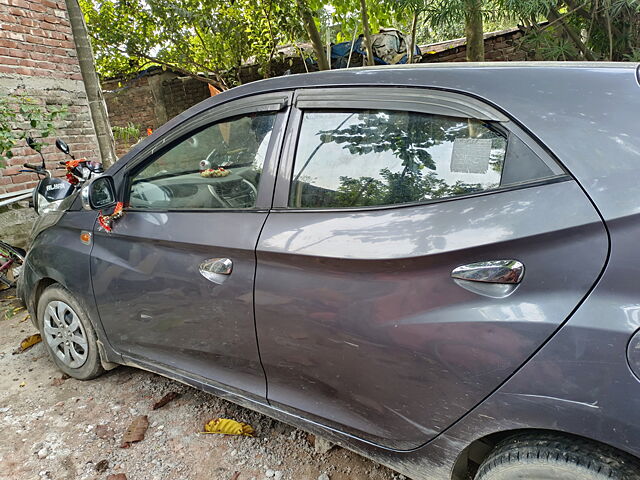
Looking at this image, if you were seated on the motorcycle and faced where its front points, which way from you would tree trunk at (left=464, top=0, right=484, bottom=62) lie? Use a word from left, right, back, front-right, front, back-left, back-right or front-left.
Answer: back-left

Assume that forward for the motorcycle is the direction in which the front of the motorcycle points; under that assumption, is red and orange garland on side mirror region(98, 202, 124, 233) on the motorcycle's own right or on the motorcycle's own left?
on the motorcycle's own left

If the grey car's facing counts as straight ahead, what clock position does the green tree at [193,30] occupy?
The green tree is roughly at 1 o'clock from the grey car.

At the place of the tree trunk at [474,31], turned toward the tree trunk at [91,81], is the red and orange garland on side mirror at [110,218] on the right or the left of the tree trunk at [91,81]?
left

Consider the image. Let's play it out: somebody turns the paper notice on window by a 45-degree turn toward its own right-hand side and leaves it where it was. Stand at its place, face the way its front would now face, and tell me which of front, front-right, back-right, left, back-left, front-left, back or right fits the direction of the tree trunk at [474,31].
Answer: back-right

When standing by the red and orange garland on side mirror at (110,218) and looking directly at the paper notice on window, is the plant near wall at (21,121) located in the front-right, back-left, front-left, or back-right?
back-left

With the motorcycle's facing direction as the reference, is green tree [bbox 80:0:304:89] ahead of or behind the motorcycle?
behind

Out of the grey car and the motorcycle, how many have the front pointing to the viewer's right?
0

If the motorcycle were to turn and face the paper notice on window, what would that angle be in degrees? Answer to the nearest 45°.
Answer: approximately 45° to its left

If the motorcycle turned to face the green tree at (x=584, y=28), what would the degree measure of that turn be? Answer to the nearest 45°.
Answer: approximately 135° to its left

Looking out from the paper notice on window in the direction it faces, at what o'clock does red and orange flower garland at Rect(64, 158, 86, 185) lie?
The red and orange flower garland is roughly at 4 o'clock from the paper notice on window.

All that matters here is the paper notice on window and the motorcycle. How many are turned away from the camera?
0

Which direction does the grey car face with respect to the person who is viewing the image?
facing away from the viewer and to the left of the viewer
